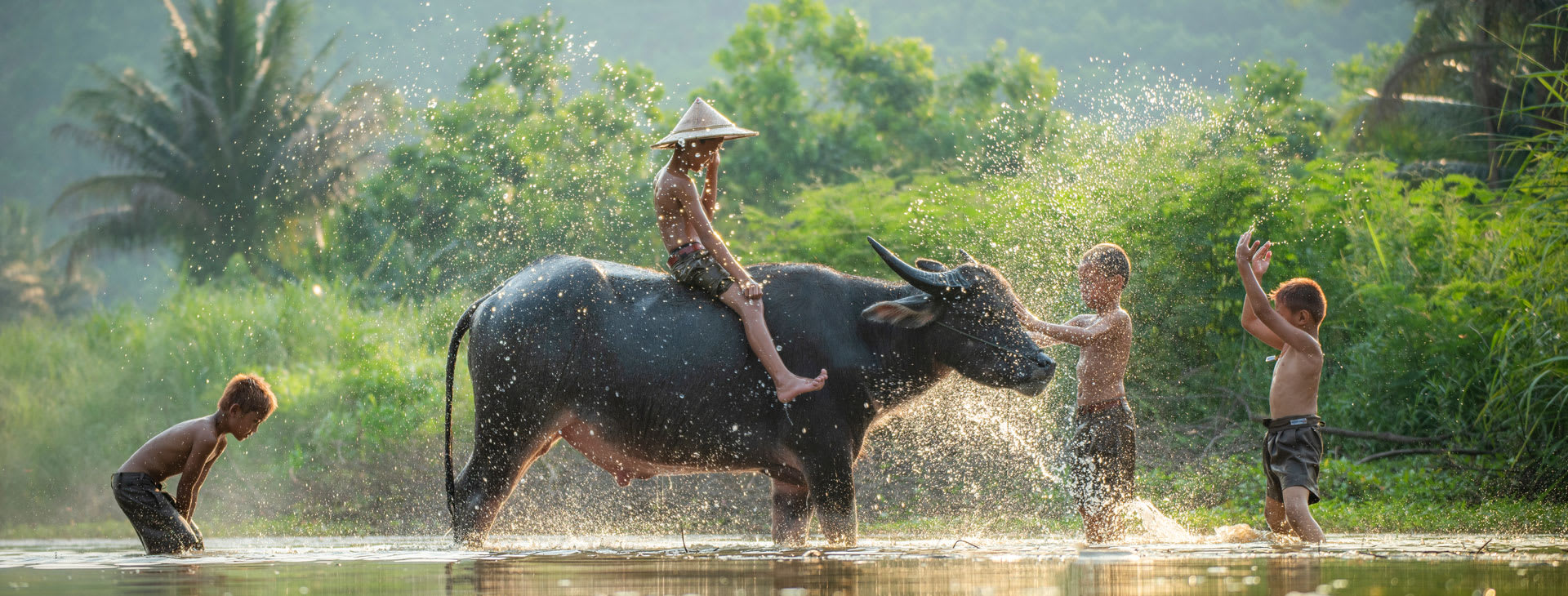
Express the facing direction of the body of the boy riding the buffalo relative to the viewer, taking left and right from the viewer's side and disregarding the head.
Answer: facing to the right of the viewer

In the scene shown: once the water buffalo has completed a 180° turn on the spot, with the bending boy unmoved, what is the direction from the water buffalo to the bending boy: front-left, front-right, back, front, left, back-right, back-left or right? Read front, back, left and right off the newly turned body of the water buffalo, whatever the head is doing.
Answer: front

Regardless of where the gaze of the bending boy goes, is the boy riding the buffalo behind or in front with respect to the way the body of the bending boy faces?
in front

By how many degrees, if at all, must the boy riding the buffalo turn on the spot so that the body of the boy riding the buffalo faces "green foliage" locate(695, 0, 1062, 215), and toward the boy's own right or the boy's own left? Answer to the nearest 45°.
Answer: approximately 90° to the boy's own left

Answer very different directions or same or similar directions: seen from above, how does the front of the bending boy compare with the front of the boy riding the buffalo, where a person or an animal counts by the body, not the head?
same or similar directions

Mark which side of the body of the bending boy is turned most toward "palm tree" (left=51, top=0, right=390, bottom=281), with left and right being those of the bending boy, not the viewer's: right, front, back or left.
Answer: left

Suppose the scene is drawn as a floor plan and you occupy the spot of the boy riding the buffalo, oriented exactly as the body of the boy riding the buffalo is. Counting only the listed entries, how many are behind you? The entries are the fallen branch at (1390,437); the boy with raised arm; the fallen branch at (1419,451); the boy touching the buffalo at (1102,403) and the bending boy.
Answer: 1

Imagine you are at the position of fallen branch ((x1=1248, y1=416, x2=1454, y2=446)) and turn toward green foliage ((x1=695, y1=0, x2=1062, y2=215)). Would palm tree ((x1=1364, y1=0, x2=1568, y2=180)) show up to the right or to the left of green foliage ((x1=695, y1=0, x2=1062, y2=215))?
right

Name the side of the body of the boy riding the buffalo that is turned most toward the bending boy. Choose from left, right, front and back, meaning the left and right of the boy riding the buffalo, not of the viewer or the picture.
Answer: back

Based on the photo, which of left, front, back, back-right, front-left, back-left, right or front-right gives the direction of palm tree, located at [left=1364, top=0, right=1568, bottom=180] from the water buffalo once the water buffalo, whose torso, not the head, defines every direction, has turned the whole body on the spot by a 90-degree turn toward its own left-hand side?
front-right

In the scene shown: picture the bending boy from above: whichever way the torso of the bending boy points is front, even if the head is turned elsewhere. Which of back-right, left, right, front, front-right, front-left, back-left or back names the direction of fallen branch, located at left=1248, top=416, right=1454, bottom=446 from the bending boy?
front

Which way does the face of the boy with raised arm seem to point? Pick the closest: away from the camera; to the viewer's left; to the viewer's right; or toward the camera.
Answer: to the viewer's left

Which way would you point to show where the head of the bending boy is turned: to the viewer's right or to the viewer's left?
to the viewer's right

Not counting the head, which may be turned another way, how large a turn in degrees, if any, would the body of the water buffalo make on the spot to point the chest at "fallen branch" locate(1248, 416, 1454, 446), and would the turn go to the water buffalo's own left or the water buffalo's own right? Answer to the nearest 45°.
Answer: approximately 45° to the water buffalo's own left

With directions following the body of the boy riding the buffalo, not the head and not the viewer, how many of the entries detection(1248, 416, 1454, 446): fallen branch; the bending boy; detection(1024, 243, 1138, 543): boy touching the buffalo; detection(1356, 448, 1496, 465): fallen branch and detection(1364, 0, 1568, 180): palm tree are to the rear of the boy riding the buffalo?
1

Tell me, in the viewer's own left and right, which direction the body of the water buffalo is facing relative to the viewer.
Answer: facing to the right of the viewer

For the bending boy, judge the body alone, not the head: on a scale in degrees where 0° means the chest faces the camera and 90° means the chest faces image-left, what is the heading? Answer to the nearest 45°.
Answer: approximately 270°

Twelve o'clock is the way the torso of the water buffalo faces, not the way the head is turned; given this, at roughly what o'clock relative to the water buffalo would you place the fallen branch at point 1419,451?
The fallen branch is roughly at 11 o'clock from the water buffalo.
